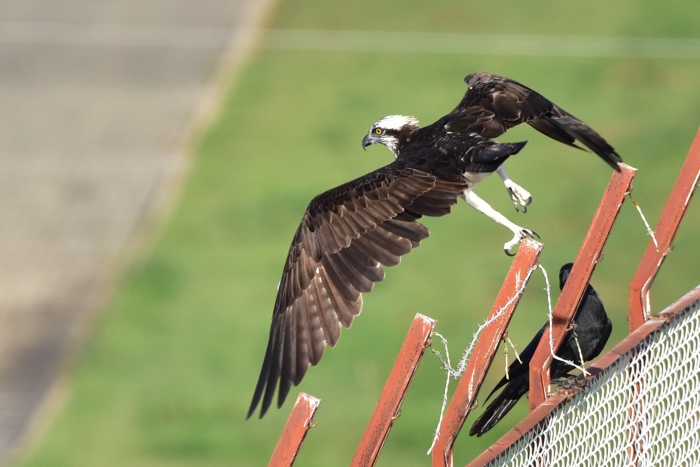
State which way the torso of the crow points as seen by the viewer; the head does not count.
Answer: to the viewer's right
